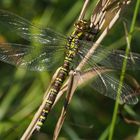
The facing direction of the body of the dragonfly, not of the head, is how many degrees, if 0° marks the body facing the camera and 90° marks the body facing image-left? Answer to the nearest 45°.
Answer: approximately 225°
